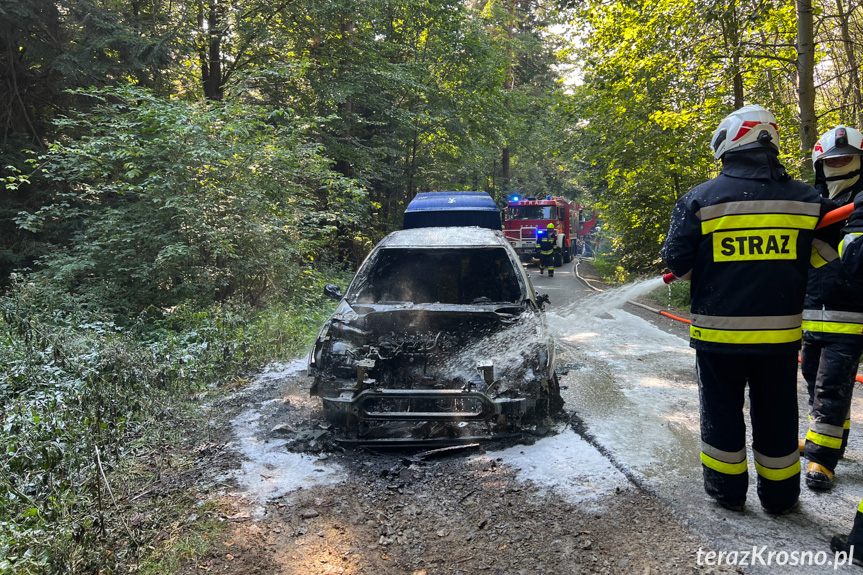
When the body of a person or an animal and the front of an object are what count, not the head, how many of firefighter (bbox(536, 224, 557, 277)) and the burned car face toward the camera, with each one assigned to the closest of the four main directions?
2

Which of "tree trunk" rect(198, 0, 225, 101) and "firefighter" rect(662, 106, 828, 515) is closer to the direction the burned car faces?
the firefighter

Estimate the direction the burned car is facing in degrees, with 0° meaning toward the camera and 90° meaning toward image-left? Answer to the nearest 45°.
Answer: approximately 0°

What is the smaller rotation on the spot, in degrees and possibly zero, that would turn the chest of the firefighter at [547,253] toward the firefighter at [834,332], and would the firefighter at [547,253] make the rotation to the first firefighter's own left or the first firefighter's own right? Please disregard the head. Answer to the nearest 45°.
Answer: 0° — they already face them

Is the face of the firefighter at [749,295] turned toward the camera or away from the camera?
away from the camera

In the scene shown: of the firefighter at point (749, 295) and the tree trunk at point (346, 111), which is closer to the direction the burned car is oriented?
the firefighter

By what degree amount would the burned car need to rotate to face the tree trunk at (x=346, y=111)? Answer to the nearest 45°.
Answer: approximately 180°
